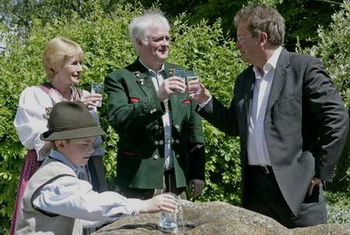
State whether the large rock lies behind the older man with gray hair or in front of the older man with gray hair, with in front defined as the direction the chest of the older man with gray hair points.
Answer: in front

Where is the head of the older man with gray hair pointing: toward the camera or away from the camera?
toward the camera

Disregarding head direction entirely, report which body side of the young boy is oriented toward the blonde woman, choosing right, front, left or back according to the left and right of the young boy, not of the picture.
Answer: left

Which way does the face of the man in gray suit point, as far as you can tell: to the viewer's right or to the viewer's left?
to the viewer's left

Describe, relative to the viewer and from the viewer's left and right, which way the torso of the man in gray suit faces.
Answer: facing the viewer and to the left of the viewer

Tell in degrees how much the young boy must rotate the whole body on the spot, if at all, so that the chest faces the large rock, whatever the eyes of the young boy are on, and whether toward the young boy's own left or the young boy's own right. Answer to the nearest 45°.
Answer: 0° — they already face it

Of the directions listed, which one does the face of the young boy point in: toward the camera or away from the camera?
toward the camera

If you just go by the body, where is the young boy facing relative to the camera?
to the viewer's right

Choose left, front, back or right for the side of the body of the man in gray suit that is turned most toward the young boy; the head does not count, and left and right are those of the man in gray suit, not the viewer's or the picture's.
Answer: front

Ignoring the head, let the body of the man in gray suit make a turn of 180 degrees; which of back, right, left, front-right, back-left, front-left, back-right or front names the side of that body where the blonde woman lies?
back-left

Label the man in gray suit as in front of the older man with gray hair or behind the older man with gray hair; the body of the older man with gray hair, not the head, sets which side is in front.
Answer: in front

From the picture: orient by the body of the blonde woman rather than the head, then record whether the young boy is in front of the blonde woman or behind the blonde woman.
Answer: in front

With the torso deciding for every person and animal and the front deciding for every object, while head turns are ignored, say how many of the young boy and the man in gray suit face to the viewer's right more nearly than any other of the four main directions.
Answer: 1

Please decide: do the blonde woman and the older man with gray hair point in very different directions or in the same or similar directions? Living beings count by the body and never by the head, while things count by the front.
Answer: same or similar directions

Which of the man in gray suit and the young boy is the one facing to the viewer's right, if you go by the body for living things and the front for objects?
the young boy

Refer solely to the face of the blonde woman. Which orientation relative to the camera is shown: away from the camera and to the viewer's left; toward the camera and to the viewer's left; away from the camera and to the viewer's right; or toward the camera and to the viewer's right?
toward the camera and to the viewer's right

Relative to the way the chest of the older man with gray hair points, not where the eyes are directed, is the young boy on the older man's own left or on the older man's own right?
on the older man's own right
